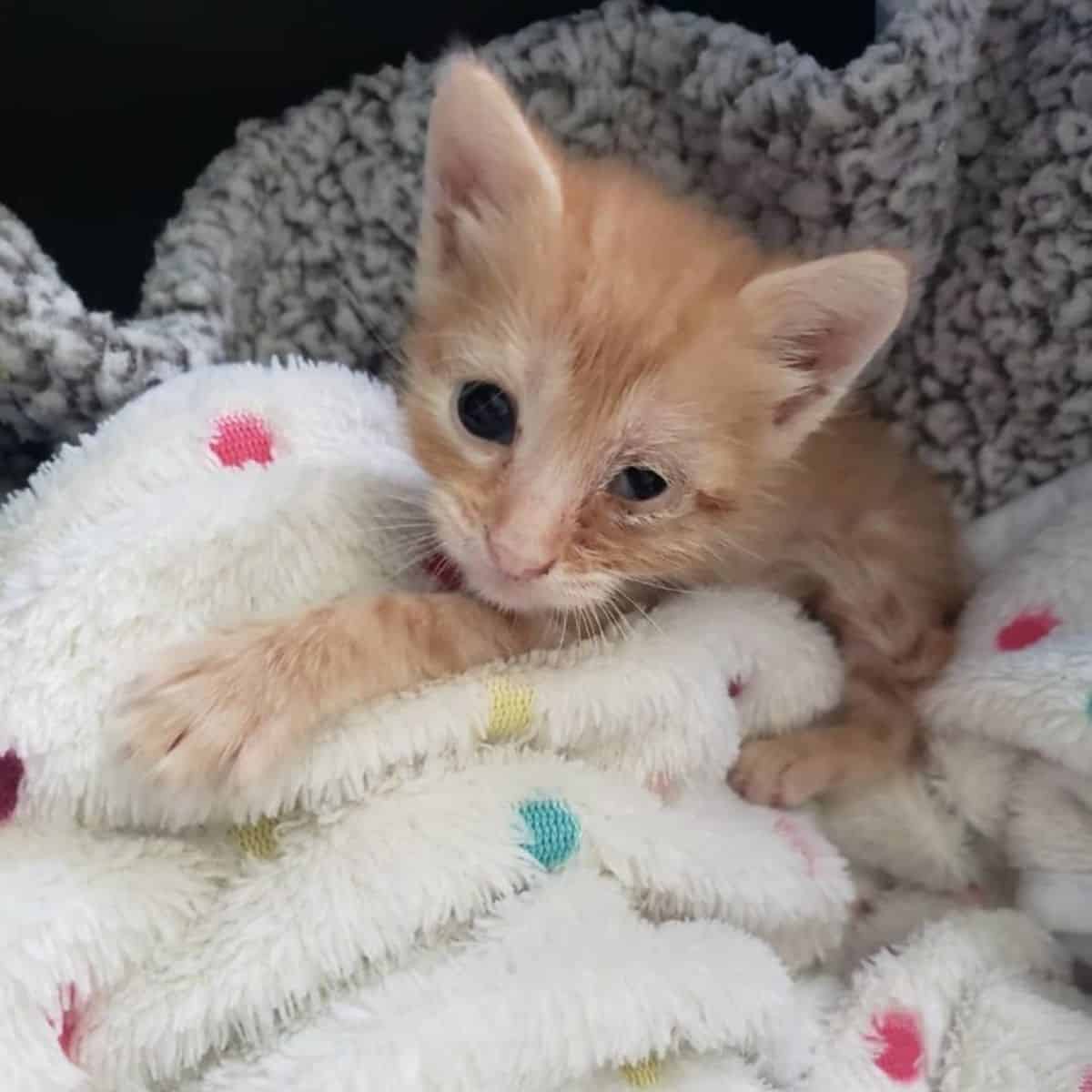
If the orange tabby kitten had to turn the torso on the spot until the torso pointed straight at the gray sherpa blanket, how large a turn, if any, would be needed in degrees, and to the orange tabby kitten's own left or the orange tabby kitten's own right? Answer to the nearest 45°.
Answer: approximately 180°

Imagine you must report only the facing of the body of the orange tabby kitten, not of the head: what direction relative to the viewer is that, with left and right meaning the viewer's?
facing the viewer and to the left of the viewer
